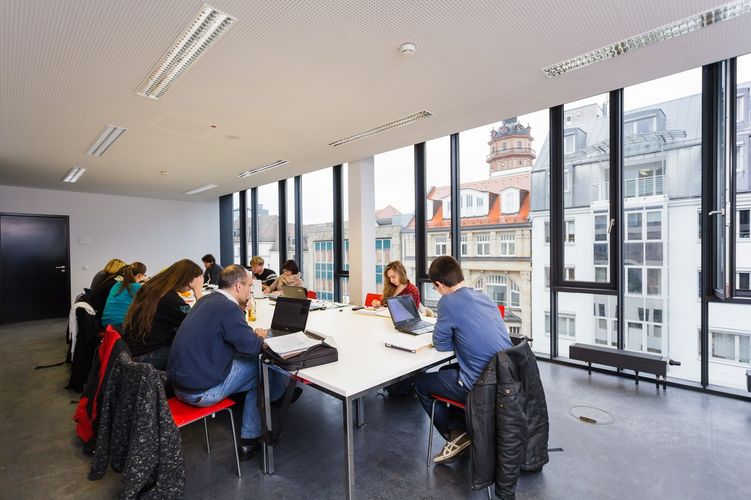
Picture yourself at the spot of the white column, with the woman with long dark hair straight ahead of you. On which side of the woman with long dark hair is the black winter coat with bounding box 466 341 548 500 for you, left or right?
left

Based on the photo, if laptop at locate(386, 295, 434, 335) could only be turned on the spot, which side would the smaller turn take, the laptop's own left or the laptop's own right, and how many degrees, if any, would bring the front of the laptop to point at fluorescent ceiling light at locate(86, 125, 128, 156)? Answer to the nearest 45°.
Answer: approximately 135° to the laptop's own right

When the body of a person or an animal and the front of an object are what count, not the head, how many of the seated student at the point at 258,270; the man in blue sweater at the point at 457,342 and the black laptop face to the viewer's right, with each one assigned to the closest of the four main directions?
0

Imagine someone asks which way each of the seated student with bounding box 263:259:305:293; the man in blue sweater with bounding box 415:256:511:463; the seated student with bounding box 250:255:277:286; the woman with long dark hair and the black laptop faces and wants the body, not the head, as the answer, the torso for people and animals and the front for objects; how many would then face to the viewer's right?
1

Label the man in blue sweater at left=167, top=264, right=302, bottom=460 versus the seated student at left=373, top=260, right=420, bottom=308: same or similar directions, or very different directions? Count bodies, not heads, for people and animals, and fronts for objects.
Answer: very different directions

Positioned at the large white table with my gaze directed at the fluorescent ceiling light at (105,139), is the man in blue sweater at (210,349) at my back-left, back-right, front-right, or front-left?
front-left

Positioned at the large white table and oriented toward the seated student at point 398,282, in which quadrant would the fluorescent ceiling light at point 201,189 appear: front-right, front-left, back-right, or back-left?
front-left

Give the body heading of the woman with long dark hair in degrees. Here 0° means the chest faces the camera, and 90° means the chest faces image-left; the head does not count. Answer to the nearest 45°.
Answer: approximately 270°

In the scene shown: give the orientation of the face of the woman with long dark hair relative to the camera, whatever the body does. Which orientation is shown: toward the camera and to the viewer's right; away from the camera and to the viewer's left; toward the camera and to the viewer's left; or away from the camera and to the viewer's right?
away from the camera and to the viewer's right

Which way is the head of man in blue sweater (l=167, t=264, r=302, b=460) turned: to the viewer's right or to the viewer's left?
to the viewer's right

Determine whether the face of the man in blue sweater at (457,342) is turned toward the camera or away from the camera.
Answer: away from the camera

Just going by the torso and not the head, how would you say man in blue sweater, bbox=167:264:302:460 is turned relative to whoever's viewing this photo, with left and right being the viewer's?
facing away from the viewer and to the right of the viewer

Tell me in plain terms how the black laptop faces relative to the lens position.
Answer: facing the viewer and to the left of the viewer

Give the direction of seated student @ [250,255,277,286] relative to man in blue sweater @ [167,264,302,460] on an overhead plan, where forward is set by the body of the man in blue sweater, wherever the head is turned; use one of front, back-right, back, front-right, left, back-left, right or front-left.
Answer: front-left
